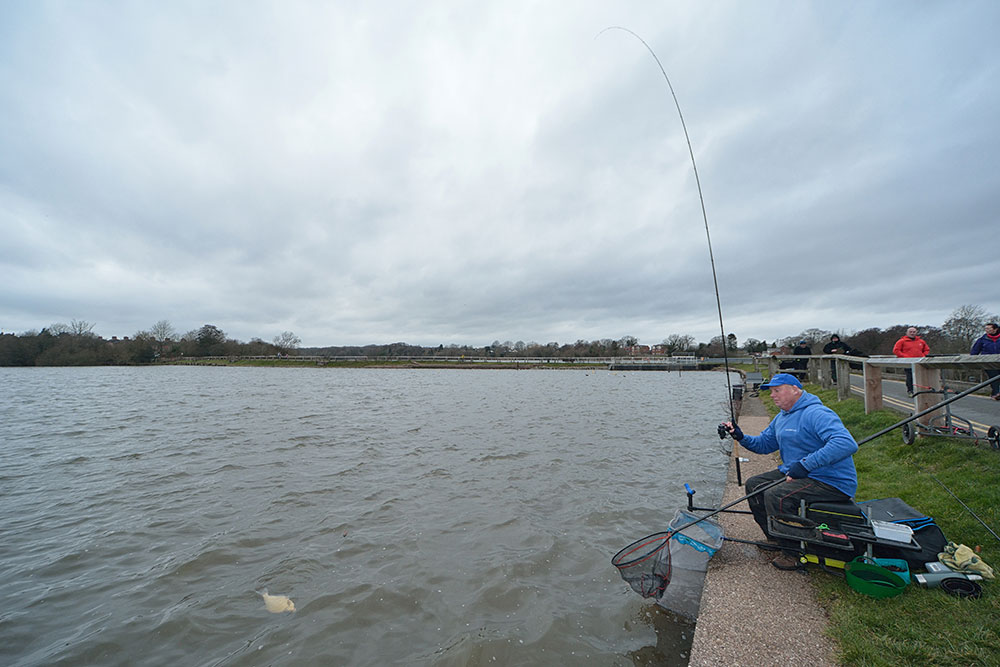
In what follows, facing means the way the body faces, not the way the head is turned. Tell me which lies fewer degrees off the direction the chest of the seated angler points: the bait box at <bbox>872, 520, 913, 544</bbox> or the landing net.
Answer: the landing net

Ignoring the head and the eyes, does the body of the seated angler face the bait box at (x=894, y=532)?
no

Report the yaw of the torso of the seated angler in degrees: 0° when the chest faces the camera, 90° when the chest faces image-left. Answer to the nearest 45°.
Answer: approximately 90°

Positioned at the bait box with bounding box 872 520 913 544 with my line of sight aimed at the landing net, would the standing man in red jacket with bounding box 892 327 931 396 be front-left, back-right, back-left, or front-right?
back-right

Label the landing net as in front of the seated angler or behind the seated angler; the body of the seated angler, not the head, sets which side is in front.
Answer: in front

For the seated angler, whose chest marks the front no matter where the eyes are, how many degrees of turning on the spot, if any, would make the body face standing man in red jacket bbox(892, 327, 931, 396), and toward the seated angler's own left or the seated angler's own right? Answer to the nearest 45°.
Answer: approximately 90° to the seated angler's own right

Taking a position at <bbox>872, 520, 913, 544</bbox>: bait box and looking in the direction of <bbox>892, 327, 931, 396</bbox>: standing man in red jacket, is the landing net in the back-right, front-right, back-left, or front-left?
back-left
